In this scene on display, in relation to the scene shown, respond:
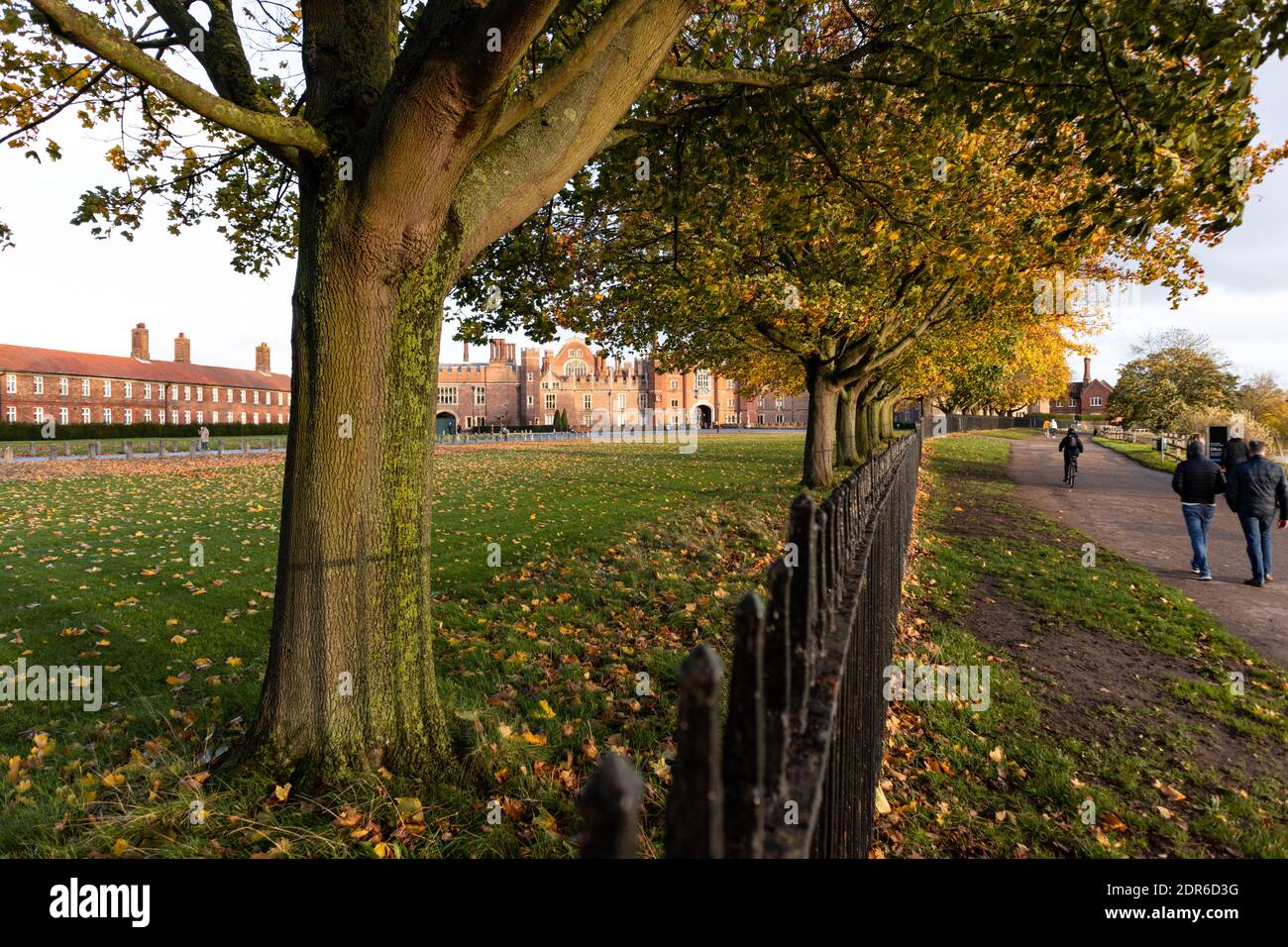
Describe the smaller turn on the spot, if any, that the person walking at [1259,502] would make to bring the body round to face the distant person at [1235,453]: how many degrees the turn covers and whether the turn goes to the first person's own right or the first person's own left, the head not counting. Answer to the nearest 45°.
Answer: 0° — they already face them

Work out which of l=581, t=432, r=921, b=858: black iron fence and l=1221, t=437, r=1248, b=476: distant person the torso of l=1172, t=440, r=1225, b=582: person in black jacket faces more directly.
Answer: the distant person

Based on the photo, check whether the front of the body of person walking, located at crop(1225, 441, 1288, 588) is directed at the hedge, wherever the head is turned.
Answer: no

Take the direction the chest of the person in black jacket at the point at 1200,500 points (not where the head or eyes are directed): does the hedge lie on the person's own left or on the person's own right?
on the person's own left

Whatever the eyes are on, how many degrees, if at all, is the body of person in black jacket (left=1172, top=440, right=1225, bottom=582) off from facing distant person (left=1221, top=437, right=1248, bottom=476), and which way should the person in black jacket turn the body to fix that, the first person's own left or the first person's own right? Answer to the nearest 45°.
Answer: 0° — they already face them

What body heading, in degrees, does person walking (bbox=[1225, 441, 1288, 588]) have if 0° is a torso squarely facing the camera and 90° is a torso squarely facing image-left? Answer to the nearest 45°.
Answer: approximately 180°

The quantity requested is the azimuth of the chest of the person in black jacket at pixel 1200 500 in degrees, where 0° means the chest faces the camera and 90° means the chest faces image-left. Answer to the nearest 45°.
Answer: approximately 180°

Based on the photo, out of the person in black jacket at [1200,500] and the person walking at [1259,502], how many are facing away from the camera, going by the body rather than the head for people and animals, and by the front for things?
2

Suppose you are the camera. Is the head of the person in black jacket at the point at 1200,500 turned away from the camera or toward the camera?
away from the camera

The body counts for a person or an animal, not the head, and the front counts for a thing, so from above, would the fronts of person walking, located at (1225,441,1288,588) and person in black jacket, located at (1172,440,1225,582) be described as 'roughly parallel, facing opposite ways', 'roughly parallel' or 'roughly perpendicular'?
roughly parallel
